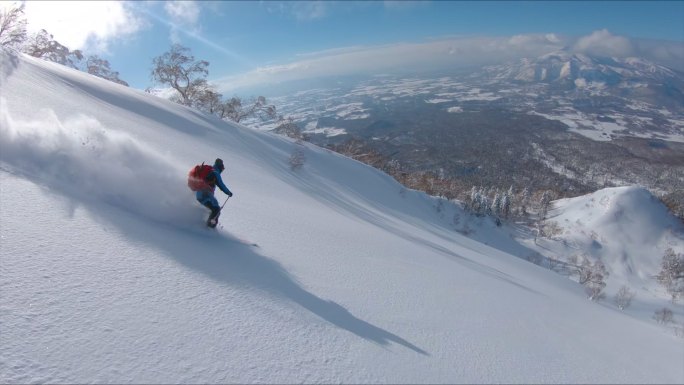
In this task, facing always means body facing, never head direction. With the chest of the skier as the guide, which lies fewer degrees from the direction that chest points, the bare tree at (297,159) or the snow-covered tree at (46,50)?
the bare tree

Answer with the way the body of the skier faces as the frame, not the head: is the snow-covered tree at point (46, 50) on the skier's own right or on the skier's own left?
on the skier's own left

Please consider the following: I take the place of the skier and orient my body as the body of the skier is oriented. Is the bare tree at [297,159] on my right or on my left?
on my left

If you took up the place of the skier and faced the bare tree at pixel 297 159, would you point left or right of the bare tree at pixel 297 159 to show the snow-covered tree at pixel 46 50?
left

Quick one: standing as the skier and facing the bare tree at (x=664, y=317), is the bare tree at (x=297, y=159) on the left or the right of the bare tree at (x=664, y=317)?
left

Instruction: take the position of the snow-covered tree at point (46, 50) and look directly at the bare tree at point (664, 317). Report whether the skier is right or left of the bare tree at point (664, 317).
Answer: right

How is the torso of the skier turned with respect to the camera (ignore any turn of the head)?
to the viewer's right

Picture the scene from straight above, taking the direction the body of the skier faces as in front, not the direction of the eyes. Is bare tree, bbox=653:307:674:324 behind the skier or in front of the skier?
in front
